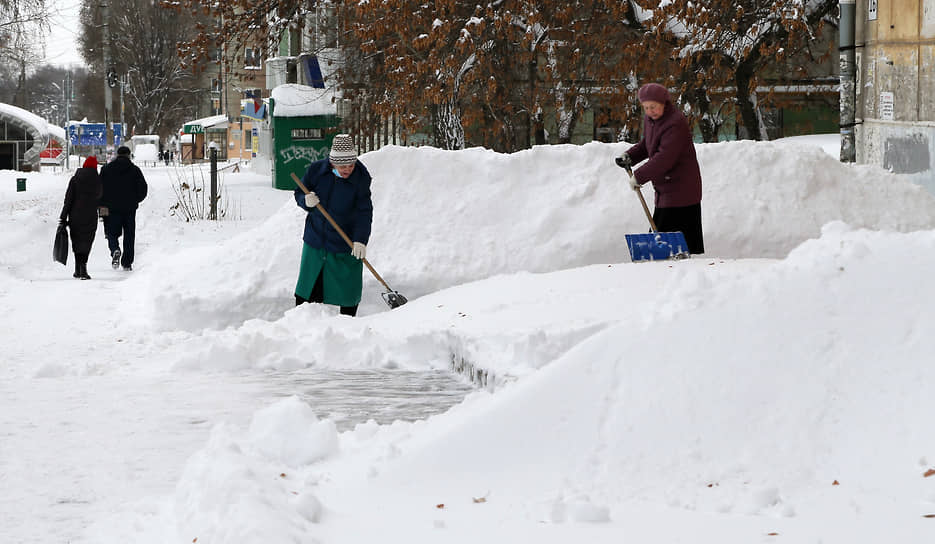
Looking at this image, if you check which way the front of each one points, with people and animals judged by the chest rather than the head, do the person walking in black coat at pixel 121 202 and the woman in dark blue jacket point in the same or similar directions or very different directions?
very different directions

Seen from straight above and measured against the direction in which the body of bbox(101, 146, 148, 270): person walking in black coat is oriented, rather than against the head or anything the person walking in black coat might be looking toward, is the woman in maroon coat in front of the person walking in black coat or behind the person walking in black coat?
behind

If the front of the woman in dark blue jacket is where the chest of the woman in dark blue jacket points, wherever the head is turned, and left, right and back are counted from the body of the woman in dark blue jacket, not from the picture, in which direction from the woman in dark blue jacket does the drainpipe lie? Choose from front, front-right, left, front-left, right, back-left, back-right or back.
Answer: back-left

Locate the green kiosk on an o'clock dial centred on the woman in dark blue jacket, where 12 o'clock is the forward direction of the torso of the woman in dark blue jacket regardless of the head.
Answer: The green kiosk is roughly at 6 o'clock from the woman in dark blue jacket.

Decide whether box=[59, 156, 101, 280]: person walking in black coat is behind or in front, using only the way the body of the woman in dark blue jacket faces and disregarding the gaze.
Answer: behind

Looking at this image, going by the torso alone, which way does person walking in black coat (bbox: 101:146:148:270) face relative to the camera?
away from the camera

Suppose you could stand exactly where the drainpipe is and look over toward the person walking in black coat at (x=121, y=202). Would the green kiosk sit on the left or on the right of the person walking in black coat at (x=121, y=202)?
right

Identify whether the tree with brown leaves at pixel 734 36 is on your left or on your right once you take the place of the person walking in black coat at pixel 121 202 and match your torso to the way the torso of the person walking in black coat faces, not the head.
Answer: on your right
